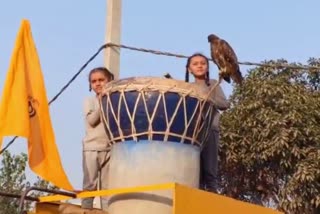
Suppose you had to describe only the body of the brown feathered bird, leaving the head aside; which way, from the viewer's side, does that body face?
to the viewer's left

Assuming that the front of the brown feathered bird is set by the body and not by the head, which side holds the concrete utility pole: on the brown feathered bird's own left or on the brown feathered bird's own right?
on the brown feathered bird's own right

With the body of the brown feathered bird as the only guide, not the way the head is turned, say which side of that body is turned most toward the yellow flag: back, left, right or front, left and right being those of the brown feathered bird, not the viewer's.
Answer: front
